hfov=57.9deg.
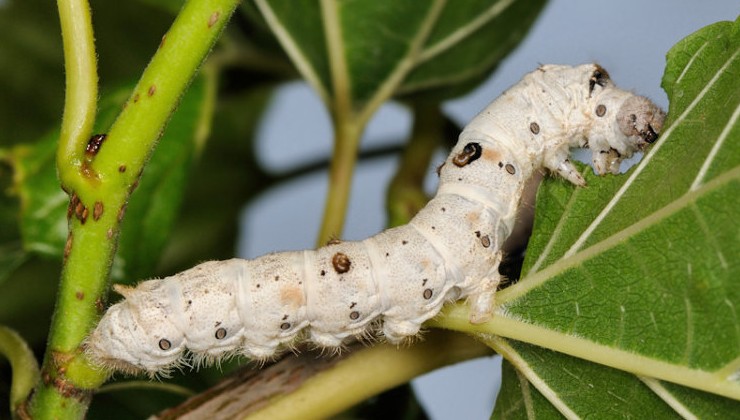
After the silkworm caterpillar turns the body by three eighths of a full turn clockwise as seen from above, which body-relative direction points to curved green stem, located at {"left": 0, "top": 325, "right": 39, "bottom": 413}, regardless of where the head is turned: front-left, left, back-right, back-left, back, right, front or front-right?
front-right

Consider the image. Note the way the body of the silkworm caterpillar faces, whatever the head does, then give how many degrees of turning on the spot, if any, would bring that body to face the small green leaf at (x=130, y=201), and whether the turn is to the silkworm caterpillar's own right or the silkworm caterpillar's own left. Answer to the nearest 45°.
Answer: approximately 135° to the silkworm caterpillar's own left

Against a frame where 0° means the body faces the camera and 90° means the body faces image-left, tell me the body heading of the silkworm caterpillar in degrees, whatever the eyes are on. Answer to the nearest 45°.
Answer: approximately 270°

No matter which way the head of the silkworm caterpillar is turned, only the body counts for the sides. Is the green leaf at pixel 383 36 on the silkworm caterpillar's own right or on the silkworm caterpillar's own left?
on the silkworm caterpillar's own left

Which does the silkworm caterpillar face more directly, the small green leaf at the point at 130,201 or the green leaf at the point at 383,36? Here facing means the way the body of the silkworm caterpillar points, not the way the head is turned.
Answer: the green leaf

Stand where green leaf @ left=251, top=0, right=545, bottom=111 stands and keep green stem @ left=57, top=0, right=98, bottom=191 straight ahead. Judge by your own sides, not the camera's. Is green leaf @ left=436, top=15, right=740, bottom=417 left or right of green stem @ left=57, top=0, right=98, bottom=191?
left
